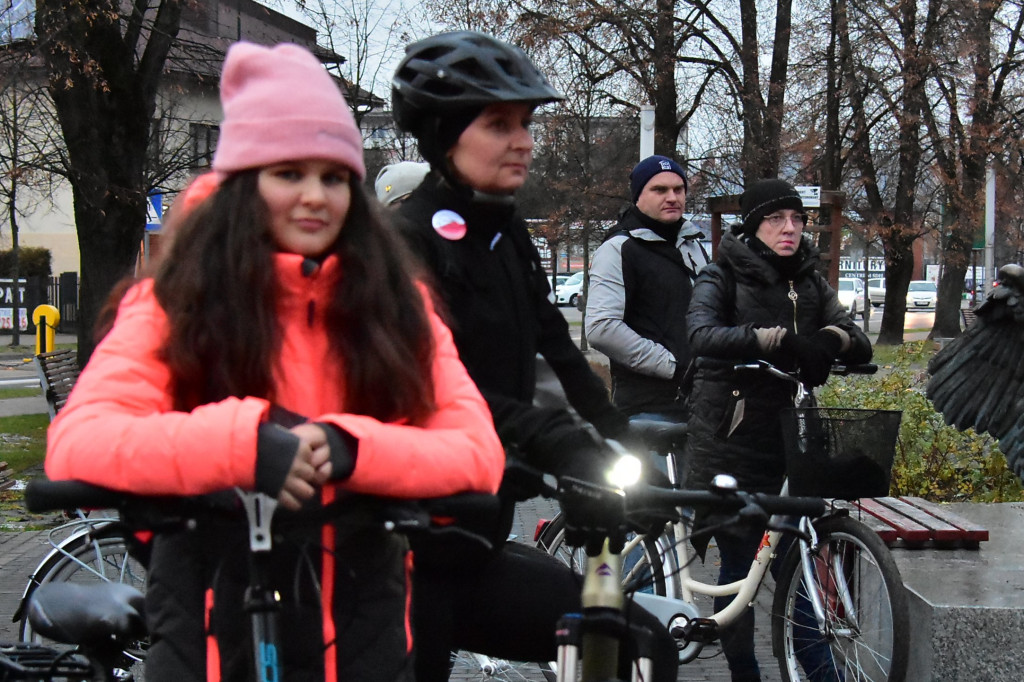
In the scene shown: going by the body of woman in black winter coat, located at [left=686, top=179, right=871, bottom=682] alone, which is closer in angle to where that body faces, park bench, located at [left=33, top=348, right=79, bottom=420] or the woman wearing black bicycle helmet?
the woman wearing black bicycle helmet

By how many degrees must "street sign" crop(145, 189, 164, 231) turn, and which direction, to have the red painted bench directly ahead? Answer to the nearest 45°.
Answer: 0° — it already faces it

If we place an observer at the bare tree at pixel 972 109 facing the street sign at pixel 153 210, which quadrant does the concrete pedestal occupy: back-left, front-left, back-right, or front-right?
front-left

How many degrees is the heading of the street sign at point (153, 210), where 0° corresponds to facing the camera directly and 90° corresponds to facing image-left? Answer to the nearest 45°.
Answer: approximately 0°

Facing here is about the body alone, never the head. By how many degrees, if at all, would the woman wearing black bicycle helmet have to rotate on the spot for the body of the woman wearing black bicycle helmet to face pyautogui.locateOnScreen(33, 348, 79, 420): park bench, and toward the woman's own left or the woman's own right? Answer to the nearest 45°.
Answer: approximately 180°

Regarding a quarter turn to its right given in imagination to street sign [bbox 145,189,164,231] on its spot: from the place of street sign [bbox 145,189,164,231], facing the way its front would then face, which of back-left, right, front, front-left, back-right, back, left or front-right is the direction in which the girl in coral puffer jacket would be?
left

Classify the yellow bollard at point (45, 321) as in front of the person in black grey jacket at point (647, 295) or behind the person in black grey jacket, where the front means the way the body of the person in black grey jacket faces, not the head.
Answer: behind
